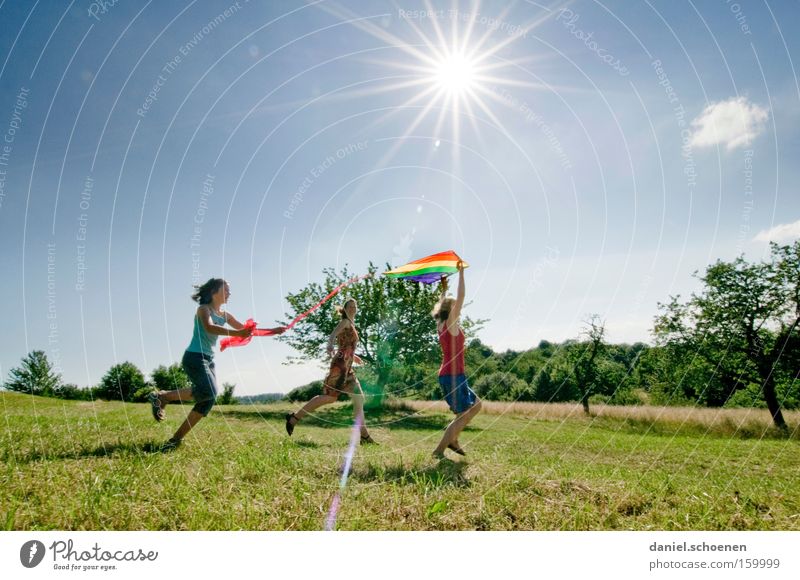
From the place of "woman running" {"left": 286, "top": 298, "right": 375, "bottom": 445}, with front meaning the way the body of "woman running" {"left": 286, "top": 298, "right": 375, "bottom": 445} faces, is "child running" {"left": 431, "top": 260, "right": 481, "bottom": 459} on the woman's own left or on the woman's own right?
on the woman's own right

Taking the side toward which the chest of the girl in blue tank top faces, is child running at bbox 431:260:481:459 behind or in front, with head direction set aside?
in front

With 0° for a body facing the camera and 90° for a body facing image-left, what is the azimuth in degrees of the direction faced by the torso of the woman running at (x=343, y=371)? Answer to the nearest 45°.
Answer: approximately 270°

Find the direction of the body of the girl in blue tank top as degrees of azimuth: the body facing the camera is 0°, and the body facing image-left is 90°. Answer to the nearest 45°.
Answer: approximately 270°

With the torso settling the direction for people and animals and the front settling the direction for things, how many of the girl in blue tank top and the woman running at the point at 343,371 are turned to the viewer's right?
2

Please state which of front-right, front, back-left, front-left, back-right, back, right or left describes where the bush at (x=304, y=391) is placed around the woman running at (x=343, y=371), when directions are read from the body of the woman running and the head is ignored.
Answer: left

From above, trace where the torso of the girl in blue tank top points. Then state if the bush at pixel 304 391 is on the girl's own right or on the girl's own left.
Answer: on the girl's own left

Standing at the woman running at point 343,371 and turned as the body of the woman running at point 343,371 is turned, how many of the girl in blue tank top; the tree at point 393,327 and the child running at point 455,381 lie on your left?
1

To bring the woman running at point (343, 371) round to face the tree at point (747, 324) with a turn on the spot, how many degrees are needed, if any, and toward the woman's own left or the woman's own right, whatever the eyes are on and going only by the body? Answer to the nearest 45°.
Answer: approximately 45° to the woman's own left
